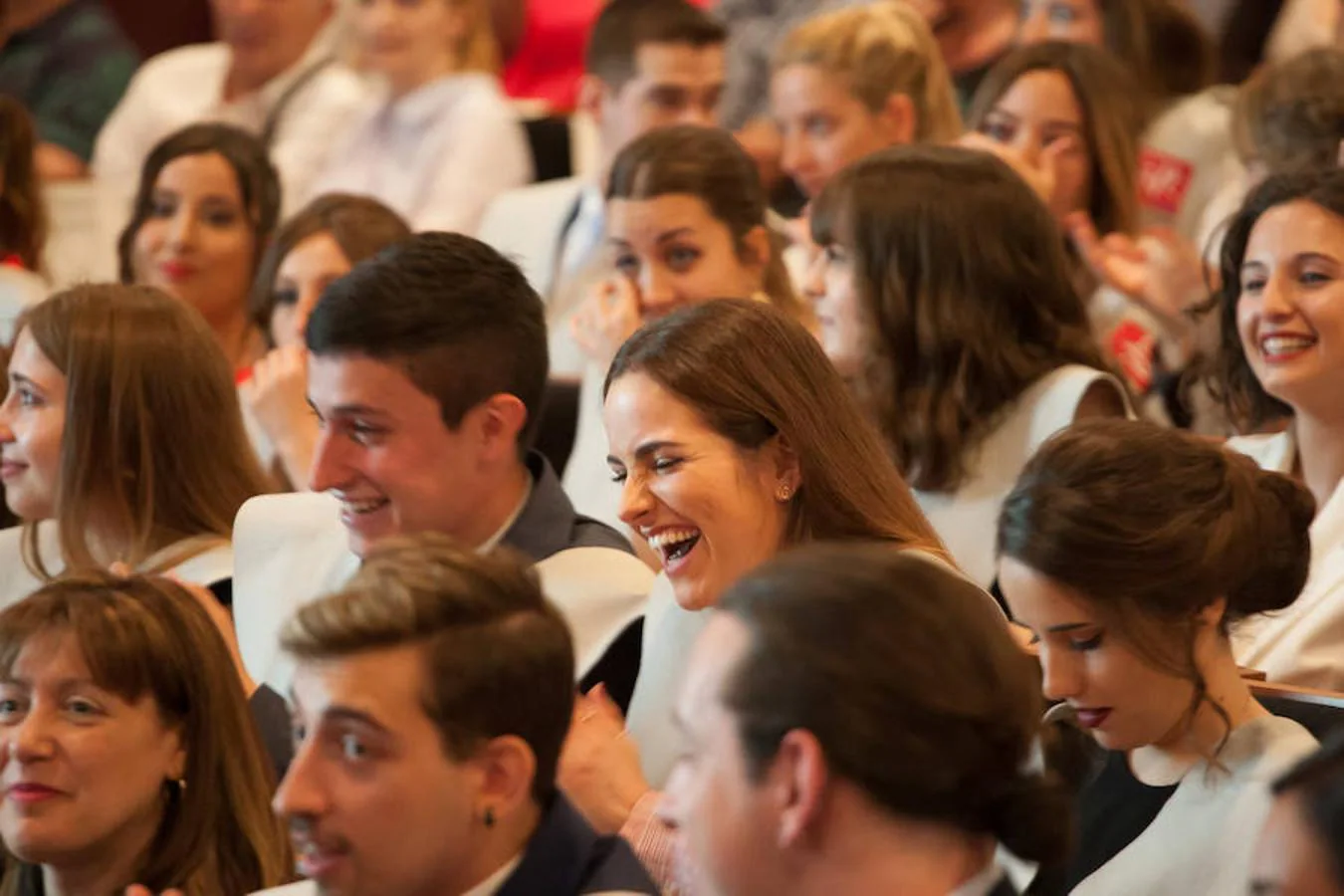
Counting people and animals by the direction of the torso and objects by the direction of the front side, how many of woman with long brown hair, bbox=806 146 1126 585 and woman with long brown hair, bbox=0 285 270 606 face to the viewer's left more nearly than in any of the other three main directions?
2

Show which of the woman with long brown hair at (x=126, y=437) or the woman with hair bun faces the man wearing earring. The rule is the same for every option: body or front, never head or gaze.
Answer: the woman with hair bun

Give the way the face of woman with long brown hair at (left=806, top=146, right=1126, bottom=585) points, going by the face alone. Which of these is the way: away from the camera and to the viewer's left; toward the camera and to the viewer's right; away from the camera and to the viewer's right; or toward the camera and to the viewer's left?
away from the camera and to the viewer's left

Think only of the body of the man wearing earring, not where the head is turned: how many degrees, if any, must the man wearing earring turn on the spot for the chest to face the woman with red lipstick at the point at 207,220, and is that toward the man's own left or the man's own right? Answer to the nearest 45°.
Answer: approximately 135° to the man's own right

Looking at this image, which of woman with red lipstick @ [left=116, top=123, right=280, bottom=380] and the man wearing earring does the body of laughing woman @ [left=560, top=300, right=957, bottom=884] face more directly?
the man wearing earring

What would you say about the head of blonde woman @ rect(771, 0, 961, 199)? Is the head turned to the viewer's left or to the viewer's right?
to the viewer's left

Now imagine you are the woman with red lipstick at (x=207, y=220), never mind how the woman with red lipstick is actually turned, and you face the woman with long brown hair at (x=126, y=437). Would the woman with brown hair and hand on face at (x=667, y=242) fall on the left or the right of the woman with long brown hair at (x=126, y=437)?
left

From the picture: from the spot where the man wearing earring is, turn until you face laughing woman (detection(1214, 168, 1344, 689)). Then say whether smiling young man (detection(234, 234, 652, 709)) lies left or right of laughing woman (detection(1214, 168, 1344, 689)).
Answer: left

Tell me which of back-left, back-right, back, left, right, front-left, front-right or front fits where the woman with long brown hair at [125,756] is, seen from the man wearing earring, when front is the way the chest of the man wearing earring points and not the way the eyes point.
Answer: right

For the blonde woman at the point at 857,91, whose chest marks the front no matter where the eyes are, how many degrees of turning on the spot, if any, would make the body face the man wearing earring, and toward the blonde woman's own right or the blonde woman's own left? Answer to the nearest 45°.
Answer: approximately 45° to the blonde woman's own left

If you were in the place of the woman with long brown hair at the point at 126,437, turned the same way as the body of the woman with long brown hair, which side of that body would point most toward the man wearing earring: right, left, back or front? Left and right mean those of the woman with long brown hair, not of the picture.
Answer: left

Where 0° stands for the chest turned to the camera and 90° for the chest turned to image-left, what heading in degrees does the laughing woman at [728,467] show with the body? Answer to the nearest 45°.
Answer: approximately 45°

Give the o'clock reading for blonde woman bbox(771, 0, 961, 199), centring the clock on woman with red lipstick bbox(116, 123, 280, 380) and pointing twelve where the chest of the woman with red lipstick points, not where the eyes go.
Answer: The blonde woman is roughly at 8 o'clock from the woman with red lipstick.
